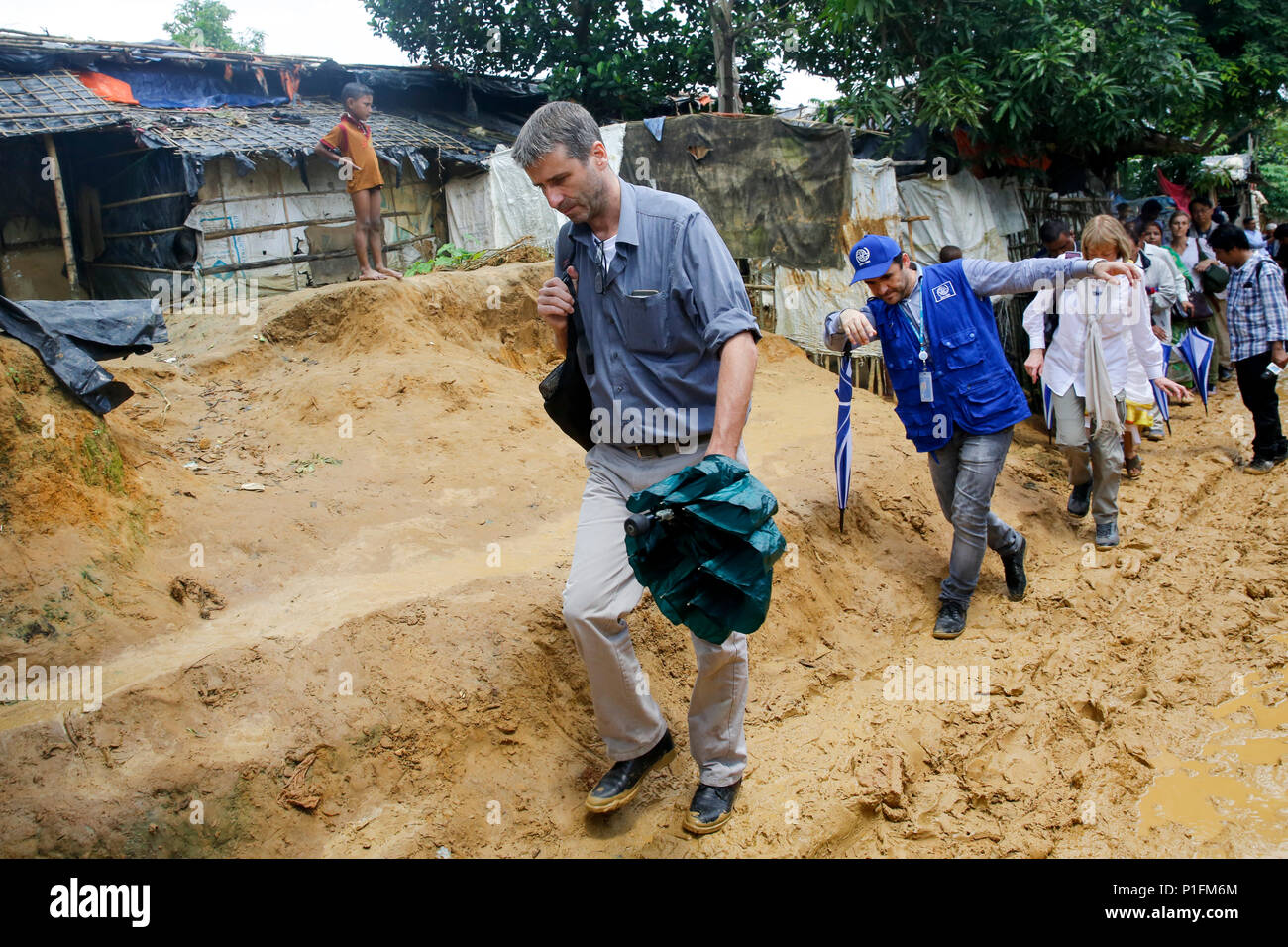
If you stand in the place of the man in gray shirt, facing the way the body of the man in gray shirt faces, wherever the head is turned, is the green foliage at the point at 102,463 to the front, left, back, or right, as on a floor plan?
right

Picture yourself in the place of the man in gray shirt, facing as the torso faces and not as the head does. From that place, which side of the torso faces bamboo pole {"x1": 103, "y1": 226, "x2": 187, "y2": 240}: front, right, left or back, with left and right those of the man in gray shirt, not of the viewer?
right

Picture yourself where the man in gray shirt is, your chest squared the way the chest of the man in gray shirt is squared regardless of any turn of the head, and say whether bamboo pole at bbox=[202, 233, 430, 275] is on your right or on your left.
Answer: on your right

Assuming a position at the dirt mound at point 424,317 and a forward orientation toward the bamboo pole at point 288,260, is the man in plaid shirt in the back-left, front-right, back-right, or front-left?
back-right

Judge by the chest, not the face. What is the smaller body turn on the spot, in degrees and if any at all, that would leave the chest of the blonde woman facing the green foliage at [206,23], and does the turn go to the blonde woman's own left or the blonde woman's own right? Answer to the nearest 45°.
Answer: approximately 135° to the blonde woman's own right

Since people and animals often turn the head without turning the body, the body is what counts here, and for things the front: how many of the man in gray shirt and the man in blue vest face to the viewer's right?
0

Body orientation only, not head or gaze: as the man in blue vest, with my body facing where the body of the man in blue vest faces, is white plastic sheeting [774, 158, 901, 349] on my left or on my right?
on my right

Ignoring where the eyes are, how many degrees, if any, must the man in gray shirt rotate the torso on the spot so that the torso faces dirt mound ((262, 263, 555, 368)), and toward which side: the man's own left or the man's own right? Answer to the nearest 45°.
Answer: approximately 135° to the man's own right

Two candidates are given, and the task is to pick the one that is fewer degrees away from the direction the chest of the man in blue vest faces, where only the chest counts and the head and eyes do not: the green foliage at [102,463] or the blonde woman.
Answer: the green foliage

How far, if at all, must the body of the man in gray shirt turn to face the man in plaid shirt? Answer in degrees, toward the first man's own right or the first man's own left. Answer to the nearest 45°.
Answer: approximately 180°

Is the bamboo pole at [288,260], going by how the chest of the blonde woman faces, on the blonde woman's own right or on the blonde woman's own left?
on the blonde woman's own right

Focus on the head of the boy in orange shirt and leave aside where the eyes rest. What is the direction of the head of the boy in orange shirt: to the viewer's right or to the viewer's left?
to the viewer's right

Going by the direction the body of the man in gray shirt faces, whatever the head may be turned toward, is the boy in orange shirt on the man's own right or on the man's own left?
on the man's own right

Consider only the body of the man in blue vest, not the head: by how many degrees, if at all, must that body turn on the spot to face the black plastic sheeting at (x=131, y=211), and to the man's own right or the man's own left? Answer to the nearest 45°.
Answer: approximately 90° to the man's own right

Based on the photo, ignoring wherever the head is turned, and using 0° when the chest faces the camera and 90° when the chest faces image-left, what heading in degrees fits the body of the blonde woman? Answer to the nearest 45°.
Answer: approximately 0°

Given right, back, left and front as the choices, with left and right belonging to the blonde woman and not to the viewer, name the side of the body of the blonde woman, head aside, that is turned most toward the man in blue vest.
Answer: front
